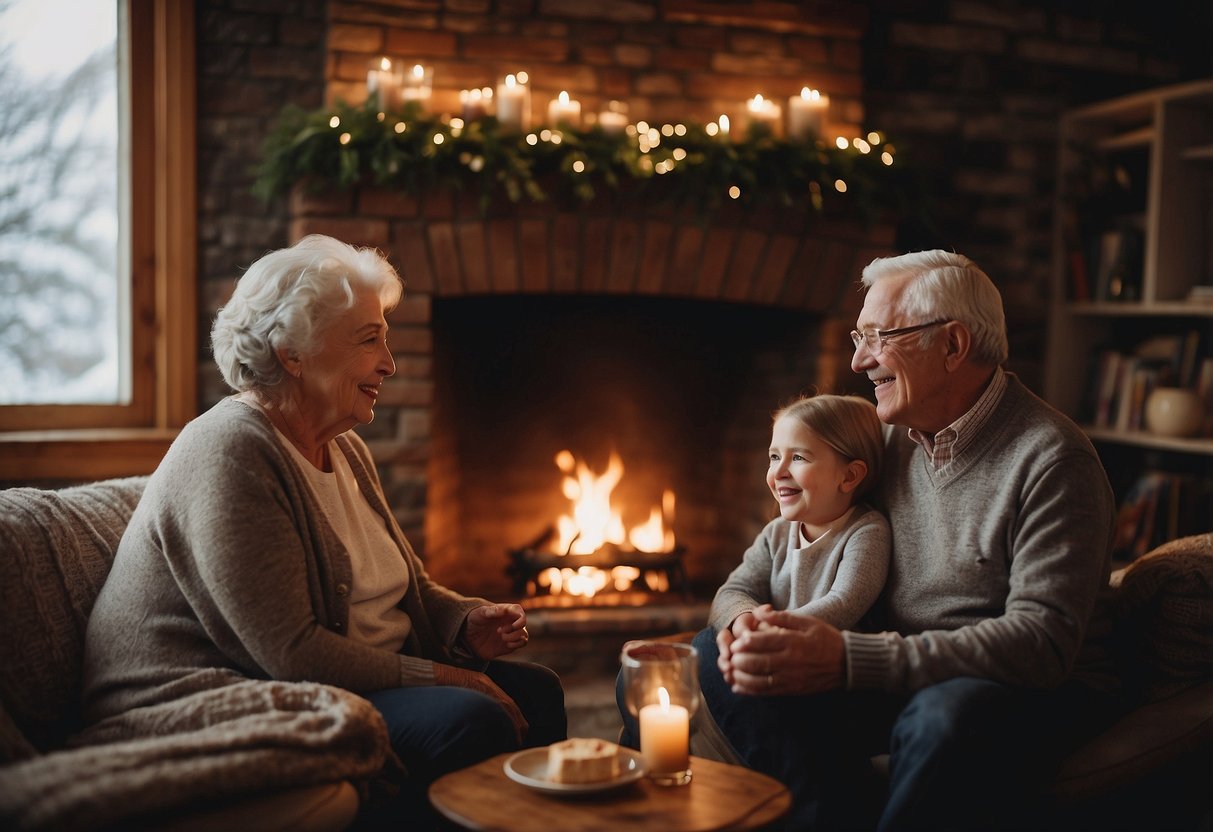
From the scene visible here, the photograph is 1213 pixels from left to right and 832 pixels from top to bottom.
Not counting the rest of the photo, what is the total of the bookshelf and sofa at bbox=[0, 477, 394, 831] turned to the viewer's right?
1

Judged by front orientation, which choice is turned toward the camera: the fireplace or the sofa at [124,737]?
the fireplace

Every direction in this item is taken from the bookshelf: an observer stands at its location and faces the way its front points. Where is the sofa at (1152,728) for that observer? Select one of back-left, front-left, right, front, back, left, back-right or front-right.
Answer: front-left

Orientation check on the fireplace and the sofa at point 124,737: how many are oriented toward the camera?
1

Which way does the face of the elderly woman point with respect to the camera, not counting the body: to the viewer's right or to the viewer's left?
to the viewer's right

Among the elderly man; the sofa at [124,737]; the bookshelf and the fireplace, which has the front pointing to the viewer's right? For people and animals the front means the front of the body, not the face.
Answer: the sofa

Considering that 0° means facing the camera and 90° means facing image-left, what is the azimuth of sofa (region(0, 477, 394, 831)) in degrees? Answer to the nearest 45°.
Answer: approximately 270°

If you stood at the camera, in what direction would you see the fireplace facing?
facing the viewer

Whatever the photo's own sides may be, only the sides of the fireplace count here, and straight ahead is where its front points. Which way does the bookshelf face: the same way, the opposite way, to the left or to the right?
to the right

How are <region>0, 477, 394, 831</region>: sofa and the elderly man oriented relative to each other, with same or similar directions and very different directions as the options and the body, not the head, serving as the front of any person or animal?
very different directions

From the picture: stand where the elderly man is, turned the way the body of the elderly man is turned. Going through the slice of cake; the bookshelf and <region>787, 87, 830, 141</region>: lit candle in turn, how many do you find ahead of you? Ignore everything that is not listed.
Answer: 1

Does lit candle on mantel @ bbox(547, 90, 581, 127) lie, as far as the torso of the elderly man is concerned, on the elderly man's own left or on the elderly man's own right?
on the elderly man's own right

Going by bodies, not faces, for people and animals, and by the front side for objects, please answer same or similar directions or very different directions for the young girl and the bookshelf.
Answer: same or similar directions

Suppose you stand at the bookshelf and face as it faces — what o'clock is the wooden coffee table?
The wooden coffee table is roughly at 11 o'clock from the bookshelf.

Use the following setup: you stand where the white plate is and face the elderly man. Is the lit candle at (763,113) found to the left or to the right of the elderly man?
left

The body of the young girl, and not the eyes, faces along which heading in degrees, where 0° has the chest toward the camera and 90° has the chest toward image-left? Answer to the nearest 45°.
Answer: approximately 45°

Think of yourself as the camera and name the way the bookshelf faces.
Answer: facing the viewer and to the left of the viewer
